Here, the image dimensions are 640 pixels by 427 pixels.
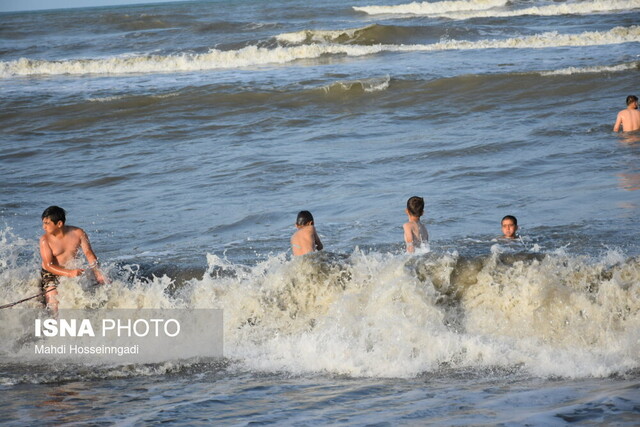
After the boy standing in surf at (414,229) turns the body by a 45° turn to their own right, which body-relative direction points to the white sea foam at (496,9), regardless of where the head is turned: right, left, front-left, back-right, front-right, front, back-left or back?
front-left

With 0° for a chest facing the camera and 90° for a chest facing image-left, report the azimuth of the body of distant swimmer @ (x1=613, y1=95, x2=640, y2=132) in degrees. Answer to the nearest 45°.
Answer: approximately 180°

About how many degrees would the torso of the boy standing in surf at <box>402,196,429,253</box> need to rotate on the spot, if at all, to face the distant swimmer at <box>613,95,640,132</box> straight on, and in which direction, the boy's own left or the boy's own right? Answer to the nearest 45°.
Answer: approximately 45° to the boy's own right

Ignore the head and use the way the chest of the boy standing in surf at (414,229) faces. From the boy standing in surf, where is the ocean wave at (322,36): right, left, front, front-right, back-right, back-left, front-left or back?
front

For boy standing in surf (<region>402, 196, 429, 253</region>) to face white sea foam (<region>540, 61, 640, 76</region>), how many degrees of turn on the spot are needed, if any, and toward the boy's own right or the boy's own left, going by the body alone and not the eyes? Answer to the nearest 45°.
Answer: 0° — they already face it

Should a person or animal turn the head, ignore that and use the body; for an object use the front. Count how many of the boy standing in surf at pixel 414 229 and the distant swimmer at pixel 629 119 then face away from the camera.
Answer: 2

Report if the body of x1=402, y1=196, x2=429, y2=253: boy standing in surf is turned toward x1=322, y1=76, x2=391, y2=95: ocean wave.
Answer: yes

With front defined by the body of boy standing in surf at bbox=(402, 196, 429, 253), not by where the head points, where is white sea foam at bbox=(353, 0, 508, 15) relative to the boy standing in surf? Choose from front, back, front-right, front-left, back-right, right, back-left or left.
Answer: front

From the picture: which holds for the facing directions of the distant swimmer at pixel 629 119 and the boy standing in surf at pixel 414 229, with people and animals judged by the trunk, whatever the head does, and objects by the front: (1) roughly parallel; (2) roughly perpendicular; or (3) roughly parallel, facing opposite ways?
roughly parallel

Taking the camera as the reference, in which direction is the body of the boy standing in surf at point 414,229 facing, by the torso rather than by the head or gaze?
away from the camera
